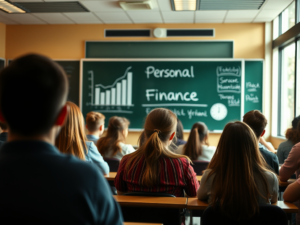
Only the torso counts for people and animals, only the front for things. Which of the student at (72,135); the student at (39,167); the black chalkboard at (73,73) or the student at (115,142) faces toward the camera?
the black chalkboard

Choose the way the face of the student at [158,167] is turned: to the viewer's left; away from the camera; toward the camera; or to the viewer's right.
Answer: away from the camera

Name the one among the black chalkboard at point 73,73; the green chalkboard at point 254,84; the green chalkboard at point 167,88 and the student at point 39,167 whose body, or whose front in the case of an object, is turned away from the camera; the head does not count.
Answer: the student

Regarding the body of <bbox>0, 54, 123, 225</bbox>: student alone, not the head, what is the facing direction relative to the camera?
away from the camera

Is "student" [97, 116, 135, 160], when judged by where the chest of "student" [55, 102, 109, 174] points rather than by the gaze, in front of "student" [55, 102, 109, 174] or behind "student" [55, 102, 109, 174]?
in front

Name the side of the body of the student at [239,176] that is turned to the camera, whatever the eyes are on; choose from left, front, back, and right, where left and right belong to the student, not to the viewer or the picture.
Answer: back

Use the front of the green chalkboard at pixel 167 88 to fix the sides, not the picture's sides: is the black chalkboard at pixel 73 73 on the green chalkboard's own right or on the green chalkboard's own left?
on the green chalkboard's own right

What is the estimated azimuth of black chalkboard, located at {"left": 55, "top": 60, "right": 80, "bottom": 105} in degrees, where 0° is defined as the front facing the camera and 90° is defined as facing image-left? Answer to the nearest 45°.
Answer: approximately 0°

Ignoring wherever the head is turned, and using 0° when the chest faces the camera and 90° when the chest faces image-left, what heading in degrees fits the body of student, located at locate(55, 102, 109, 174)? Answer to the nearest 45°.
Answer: approximately 180°

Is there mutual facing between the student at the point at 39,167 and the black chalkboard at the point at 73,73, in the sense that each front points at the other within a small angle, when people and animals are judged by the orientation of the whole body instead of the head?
yes

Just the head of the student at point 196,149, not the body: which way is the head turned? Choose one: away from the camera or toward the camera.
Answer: away from the camera

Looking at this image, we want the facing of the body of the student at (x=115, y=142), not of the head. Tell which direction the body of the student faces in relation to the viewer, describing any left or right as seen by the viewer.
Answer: facing away from the viewer and to the right of the viewer

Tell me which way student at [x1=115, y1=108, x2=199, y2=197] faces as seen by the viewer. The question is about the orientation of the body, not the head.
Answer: away from the camera
